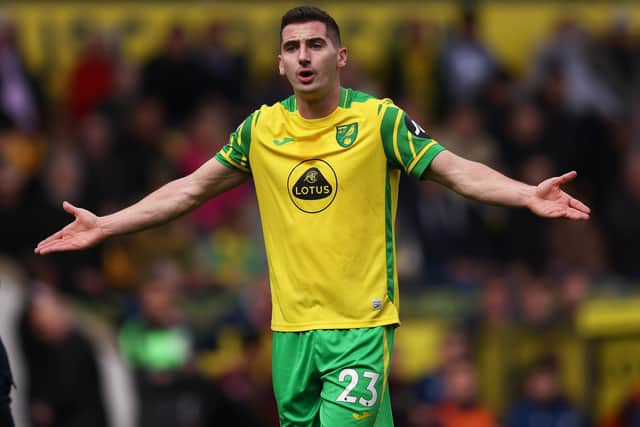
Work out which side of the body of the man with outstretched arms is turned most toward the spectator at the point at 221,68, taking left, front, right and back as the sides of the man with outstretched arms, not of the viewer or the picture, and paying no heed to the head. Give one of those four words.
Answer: back

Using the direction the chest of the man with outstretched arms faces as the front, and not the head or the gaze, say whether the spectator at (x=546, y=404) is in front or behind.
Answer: behind

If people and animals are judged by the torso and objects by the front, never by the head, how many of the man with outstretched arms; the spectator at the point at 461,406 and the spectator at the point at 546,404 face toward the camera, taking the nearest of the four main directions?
3

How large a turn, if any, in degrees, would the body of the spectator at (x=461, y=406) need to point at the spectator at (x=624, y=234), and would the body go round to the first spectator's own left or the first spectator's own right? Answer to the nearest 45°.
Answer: approximately 135° to the first spectator's own left

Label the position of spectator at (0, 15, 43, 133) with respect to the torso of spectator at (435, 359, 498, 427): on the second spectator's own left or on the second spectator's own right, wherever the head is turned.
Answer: on the second spectator's own right

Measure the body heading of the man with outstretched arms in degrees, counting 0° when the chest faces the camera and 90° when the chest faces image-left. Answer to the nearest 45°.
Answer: approximately 0°
